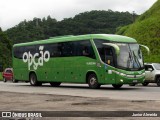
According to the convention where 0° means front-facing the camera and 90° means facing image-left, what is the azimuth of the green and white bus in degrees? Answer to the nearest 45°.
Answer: approximately 315°
